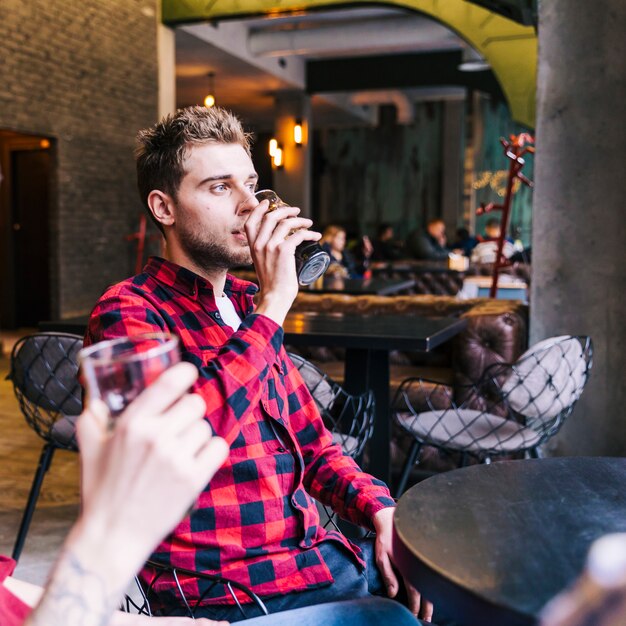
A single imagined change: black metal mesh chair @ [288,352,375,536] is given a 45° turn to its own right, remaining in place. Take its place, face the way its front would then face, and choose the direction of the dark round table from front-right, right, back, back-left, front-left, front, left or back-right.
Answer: front-right

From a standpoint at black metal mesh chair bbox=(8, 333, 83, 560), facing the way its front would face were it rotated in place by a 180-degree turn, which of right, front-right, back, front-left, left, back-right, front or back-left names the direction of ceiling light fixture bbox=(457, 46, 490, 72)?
back

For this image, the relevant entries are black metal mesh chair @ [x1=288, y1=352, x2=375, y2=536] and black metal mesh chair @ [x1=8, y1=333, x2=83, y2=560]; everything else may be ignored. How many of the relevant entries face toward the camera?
0

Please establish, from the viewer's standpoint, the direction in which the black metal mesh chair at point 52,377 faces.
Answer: facing away from the viewer and to the right of the viewer

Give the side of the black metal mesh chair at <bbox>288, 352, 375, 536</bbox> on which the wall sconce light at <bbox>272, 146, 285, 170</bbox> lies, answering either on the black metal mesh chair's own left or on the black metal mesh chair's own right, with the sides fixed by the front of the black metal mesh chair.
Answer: on the black metal mesh chair's own left

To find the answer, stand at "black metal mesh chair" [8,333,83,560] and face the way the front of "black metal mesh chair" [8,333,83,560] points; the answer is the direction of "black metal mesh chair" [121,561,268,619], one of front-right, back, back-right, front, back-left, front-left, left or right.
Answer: back-right

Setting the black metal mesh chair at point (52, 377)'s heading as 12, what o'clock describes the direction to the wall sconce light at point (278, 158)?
The wall sconce light is roughly at 11 o'clock from the black metal mesh chair.

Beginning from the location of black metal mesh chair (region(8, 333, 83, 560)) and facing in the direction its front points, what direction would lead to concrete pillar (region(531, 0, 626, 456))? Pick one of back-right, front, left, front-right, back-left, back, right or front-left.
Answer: front-right

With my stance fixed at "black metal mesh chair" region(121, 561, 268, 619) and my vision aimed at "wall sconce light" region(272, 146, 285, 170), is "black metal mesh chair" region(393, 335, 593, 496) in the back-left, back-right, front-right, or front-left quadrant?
front-right
